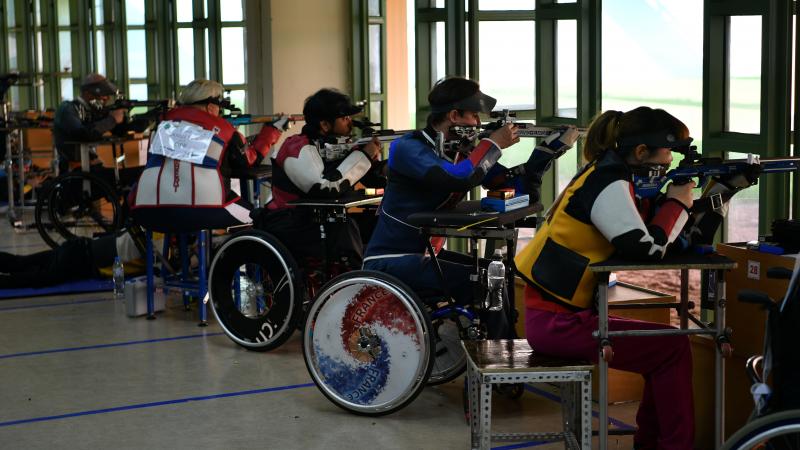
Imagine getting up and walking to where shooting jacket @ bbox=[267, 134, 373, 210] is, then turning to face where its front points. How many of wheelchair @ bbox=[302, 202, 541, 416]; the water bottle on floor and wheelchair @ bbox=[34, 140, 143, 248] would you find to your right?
1

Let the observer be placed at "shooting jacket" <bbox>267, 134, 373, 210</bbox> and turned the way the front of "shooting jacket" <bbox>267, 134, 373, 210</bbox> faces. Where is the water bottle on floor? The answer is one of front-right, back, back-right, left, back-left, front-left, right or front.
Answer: back-left

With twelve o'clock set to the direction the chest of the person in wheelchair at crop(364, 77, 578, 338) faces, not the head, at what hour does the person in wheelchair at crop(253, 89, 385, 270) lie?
the person in wheelchair at crop(253, 89, 385, 270) is roughly at 8 o'clock from the person in wheelchair at crop(364, 77, 578, 338).

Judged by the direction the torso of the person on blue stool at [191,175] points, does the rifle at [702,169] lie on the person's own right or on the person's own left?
on the person's own right

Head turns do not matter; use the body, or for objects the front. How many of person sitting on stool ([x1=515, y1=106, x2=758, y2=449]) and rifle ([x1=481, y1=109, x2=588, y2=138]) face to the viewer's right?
2

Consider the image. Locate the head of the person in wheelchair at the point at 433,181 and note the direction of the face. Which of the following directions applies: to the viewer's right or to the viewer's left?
to the viewer's right

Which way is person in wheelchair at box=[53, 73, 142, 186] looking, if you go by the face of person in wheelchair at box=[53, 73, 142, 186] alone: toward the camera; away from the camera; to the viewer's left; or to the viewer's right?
to the viewer's right

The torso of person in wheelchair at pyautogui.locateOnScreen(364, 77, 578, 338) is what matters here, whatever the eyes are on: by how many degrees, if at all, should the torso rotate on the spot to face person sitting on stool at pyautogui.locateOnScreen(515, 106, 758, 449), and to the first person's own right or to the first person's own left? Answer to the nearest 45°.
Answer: approximately 45° to the first person's own right

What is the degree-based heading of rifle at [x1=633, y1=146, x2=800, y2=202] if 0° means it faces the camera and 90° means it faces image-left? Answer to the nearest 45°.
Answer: approximately 270°

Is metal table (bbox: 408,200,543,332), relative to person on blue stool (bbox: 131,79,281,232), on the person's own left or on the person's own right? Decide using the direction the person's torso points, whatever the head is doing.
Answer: on the person's own right

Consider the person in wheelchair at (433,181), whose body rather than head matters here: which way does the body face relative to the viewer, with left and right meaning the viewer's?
facing to the right of the viewer

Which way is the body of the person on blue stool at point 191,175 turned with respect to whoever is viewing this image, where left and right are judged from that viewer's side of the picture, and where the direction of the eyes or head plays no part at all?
facing away from the viewer and to the right of the viewer

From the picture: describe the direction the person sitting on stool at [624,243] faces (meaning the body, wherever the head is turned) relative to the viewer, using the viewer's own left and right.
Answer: facing to the right of the viewer

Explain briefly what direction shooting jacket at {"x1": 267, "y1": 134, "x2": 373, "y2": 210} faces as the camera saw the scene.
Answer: facing to the right of the viewer

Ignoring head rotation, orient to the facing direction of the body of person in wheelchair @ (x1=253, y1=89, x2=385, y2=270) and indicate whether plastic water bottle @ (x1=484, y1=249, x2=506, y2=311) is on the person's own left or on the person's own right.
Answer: on the person's own right

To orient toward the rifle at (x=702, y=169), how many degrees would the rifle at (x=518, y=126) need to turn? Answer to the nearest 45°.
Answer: approximately 45° to its right

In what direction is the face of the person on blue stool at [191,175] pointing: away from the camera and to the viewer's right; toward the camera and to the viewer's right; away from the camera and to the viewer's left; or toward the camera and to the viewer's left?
away from the camera and to the viewer's right

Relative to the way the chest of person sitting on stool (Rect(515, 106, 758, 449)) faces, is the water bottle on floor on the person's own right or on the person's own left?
on the person's own left

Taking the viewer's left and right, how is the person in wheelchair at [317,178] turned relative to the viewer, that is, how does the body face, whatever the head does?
facing to the right of the viewer
